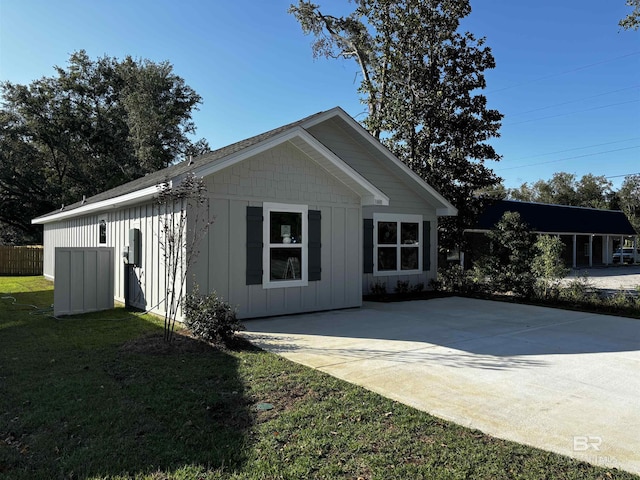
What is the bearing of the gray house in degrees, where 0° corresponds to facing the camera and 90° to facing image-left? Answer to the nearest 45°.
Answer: approximately 315°

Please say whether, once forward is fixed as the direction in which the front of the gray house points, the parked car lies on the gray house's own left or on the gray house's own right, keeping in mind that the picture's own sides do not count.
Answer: on the gray house's own left

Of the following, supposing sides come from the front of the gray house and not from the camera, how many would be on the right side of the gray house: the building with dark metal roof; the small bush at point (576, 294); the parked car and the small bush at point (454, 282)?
0

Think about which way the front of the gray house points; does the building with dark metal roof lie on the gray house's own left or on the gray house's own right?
on the gray house's own left

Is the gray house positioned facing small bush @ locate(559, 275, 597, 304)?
no

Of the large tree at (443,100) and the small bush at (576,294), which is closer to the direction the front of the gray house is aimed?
the small bush

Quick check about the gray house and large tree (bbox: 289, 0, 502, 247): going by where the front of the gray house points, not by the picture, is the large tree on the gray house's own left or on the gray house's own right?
on the gray house's own left

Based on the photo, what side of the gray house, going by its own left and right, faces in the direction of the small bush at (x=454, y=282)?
left

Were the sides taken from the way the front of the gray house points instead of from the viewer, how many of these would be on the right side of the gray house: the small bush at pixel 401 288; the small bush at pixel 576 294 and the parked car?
0
